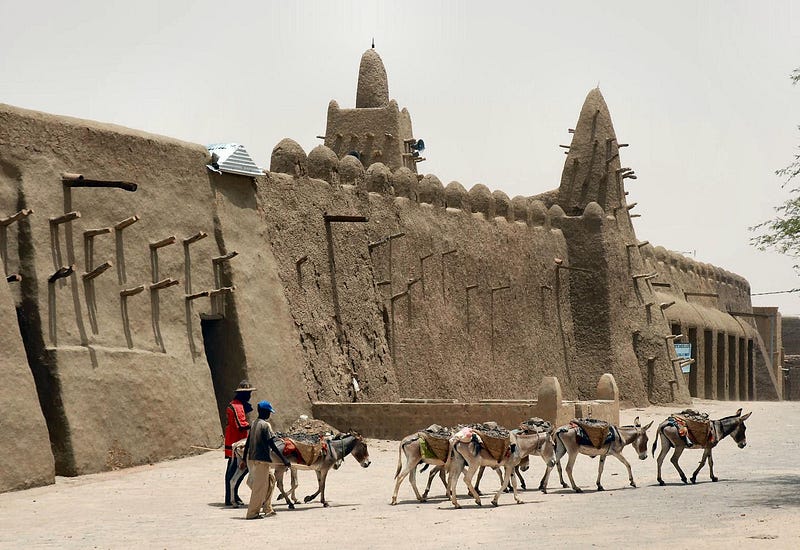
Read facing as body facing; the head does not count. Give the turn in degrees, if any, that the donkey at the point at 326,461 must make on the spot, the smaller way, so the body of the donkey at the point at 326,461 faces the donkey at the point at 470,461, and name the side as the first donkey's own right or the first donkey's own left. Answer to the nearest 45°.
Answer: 0° — it already faces it

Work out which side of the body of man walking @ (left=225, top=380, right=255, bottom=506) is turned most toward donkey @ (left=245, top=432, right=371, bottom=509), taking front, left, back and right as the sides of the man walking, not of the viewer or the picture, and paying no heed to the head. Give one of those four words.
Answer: front

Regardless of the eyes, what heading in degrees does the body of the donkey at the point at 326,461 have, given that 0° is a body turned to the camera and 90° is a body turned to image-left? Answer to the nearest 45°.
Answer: approximately 270°

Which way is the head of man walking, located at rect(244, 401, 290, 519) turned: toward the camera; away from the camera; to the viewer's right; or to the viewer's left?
to the viewer's right

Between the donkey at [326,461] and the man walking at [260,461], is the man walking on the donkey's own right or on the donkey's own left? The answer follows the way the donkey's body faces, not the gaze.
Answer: on the donkey's own right

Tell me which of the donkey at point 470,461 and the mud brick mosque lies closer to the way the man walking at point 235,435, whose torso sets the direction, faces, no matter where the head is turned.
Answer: the donkey

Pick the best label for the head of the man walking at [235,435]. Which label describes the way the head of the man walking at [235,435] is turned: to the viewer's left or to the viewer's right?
to the viewer's right

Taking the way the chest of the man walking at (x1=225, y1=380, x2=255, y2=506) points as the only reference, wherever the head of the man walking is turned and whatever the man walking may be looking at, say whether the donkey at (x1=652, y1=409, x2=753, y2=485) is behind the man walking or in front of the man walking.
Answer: in front

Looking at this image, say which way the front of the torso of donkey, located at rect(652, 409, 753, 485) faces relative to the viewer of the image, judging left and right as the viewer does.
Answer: facing to the right of the viewer

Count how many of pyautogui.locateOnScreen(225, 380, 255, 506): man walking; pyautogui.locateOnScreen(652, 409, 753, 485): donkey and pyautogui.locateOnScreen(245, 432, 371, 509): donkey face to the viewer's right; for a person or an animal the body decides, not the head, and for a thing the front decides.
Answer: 3

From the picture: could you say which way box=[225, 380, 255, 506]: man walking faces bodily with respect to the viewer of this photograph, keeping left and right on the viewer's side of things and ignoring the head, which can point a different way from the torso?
facing to the right of the viewer
